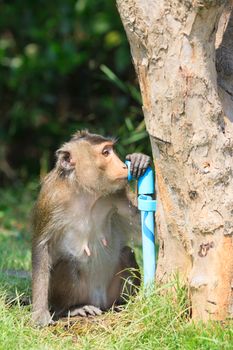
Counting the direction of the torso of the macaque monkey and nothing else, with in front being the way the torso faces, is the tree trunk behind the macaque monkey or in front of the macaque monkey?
in front

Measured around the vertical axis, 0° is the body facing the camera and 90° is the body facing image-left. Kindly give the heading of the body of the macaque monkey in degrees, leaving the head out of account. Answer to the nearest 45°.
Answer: approximately 315°
